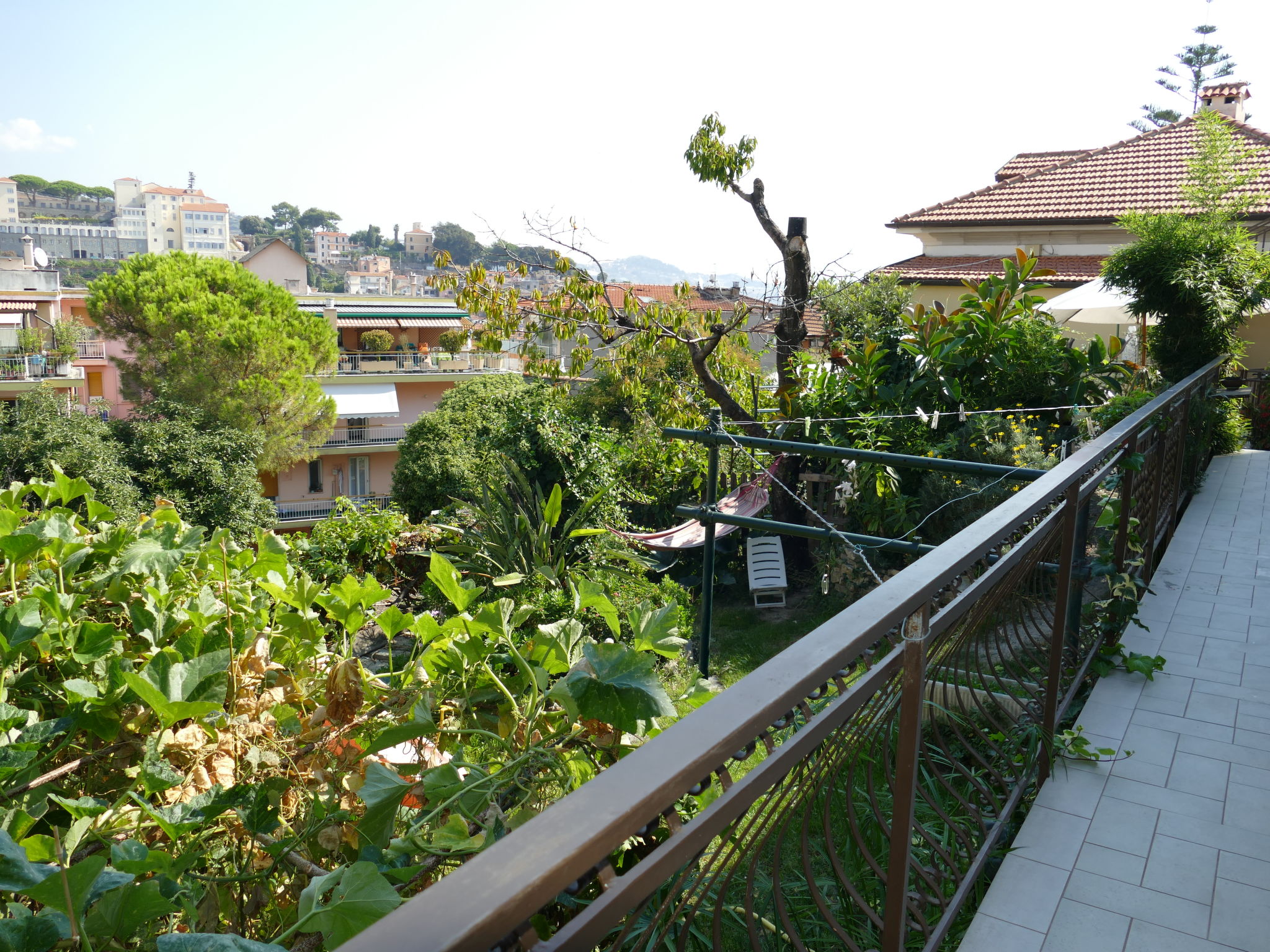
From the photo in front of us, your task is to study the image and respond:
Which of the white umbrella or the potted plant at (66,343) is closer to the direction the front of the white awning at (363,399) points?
the white umbrella

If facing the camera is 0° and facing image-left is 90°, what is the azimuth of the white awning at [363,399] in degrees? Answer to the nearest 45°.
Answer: approximately 0°

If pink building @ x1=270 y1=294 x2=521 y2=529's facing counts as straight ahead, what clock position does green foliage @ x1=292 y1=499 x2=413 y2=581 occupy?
The green foliage is roughly at 12 o'clock from the pink building.

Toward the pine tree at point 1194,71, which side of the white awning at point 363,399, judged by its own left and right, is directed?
left

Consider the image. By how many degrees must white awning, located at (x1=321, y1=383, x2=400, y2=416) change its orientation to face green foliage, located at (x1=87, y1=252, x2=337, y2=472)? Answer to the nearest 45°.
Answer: approximately 45° to its right

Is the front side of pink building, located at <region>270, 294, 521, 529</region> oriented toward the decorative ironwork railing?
yes

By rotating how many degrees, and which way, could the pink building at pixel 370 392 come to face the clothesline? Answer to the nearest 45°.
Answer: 0° — it already faces it

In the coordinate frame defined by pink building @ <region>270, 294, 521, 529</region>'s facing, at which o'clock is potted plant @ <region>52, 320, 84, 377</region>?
The potted plant is roughly at 3 o'clock from the pink building.
